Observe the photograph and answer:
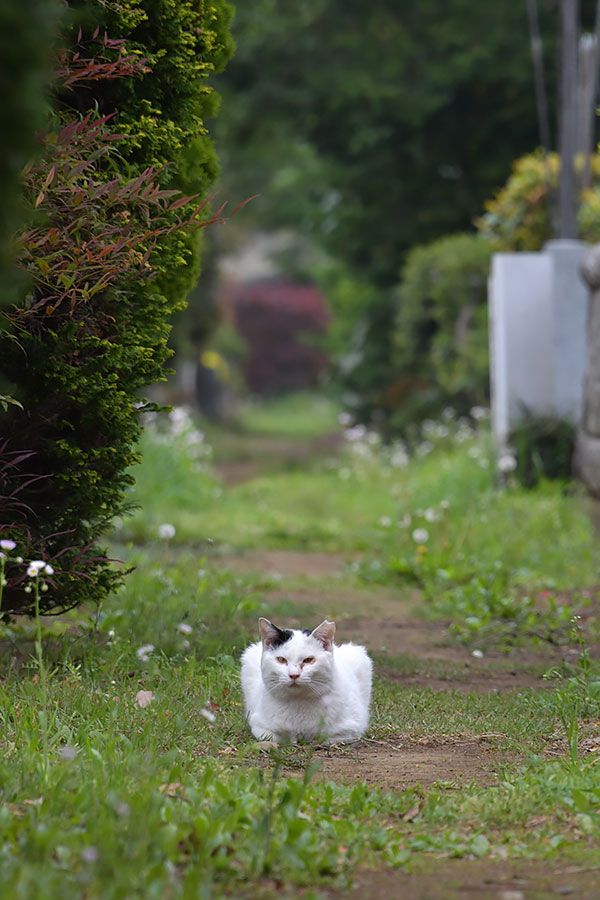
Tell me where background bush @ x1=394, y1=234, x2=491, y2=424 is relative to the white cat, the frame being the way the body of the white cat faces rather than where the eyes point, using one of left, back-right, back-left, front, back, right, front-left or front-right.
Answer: back

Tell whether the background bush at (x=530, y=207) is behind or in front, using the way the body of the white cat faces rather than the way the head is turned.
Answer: behind

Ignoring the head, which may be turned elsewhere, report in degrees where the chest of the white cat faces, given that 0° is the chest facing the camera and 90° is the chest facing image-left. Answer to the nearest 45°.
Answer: approximately 0°

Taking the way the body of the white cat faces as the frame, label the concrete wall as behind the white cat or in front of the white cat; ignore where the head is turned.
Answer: behind

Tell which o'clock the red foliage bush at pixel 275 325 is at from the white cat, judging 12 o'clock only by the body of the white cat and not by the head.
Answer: The red foliage bush is roughly at 6 o'clock from the white cat.

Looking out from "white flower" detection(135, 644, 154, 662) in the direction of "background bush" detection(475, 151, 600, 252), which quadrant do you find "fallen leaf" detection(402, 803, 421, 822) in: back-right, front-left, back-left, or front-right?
back-right

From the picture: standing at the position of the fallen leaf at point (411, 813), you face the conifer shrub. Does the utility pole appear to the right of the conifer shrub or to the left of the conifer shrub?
right

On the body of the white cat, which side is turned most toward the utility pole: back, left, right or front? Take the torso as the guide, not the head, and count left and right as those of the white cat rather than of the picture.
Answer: back
